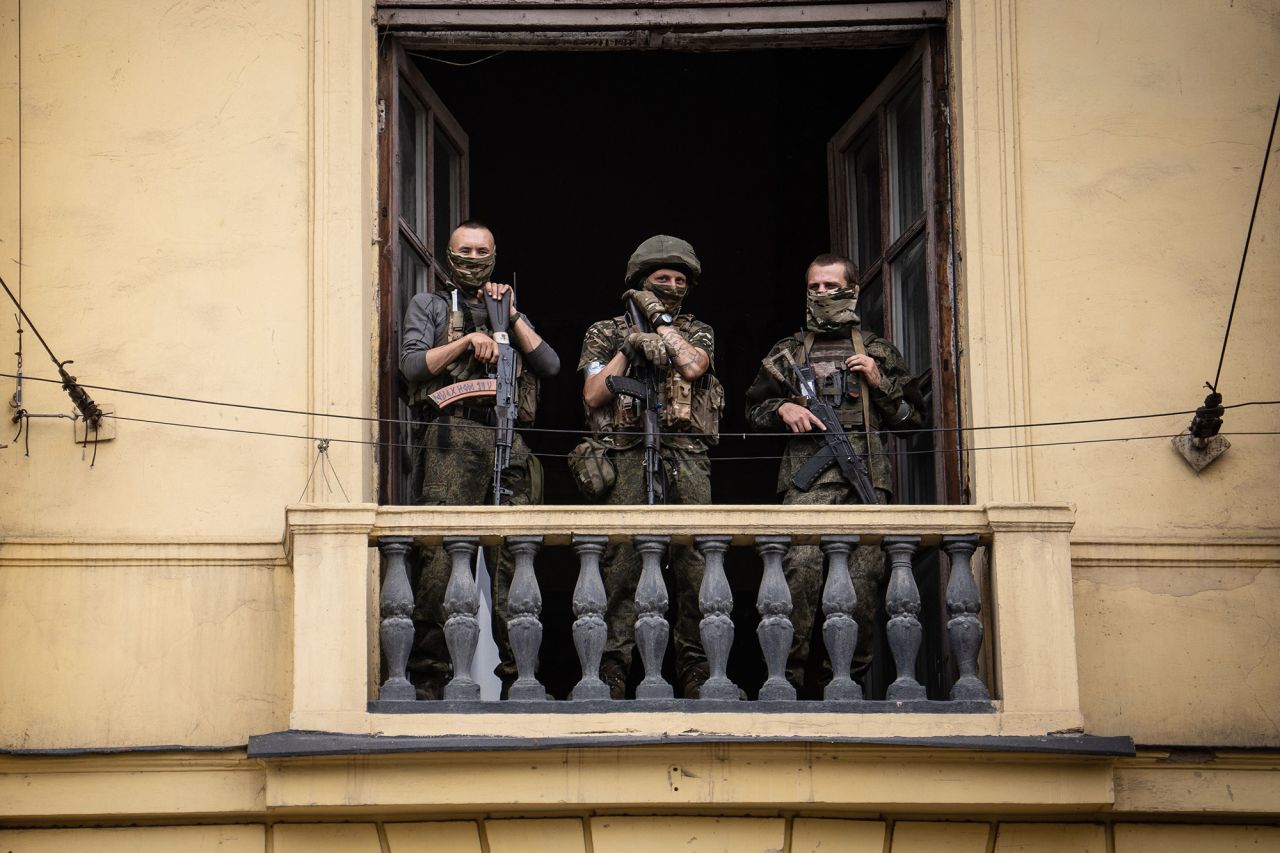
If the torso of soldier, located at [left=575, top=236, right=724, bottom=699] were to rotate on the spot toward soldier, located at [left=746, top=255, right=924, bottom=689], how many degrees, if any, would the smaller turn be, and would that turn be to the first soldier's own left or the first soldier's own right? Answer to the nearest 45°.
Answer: approximately 90° to the first soldier's own left

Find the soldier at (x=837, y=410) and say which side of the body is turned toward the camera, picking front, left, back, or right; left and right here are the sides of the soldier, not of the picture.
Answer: front

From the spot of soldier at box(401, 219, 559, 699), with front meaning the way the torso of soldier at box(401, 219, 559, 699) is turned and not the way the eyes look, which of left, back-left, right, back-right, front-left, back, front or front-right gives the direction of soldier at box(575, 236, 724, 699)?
left

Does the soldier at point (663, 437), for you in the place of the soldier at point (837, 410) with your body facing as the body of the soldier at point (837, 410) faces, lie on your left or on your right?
on your right

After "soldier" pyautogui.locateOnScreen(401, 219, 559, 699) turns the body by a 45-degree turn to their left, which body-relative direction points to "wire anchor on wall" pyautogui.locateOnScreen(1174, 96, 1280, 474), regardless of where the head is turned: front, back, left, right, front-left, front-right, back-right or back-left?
front-left

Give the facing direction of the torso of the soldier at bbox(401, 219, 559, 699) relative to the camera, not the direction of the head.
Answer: toward the camera

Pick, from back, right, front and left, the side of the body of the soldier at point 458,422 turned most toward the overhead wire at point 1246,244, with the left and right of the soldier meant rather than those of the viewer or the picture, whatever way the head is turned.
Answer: left

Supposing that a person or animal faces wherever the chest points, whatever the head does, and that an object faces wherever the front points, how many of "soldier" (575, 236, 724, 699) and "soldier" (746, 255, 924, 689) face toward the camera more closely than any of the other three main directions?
2

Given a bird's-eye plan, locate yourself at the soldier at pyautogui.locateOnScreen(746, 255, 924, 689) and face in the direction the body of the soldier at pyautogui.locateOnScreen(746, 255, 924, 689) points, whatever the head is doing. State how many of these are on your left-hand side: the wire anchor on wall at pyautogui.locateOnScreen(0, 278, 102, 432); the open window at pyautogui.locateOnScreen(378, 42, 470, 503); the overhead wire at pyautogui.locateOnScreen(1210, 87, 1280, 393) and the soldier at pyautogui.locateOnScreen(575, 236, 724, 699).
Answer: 1

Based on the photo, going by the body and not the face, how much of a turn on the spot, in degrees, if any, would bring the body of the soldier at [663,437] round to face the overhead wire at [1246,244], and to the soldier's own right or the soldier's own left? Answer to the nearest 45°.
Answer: approximately 90° to the soldier's own left

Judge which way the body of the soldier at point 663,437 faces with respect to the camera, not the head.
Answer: toward the camera

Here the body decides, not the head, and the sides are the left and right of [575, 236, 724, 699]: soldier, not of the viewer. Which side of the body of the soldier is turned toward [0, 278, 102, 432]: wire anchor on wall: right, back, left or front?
right

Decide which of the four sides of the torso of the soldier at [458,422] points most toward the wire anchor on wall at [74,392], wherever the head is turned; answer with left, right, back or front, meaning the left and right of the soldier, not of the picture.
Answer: right

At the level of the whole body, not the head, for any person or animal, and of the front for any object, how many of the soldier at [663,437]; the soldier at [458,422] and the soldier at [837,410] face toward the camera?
3
